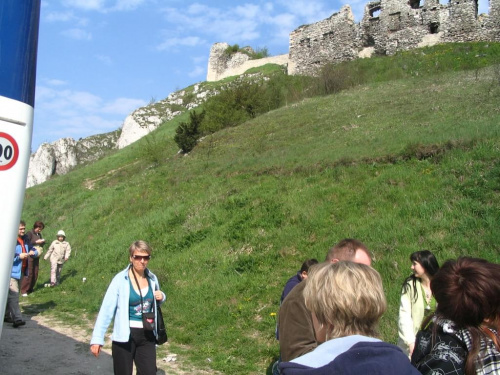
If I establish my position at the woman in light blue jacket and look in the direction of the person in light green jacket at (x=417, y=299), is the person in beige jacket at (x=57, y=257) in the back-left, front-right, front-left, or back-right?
back-left

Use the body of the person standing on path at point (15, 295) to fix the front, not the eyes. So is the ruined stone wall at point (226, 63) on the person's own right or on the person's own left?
on the person's own left

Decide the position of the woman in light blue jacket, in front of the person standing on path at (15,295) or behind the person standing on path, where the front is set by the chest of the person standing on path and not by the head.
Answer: in front

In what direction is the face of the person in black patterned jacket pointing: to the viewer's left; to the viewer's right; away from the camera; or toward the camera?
away from the camera

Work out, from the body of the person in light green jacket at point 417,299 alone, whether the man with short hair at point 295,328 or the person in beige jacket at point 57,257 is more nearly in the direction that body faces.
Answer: the man with short hair

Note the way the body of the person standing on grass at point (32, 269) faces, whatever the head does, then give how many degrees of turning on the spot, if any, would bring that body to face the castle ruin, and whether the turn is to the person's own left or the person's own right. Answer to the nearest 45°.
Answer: approximately 90° to the person's own left

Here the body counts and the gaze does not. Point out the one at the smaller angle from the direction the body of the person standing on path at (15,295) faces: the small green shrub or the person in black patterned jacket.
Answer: the person in black patterned jacket

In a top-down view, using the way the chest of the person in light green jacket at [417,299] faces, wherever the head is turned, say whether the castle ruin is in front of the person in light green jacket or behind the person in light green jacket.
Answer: behind

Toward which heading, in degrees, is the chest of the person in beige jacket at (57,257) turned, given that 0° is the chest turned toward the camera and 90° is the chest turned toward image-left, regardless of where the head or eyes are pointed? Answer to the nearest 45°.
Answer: approximately 0°
